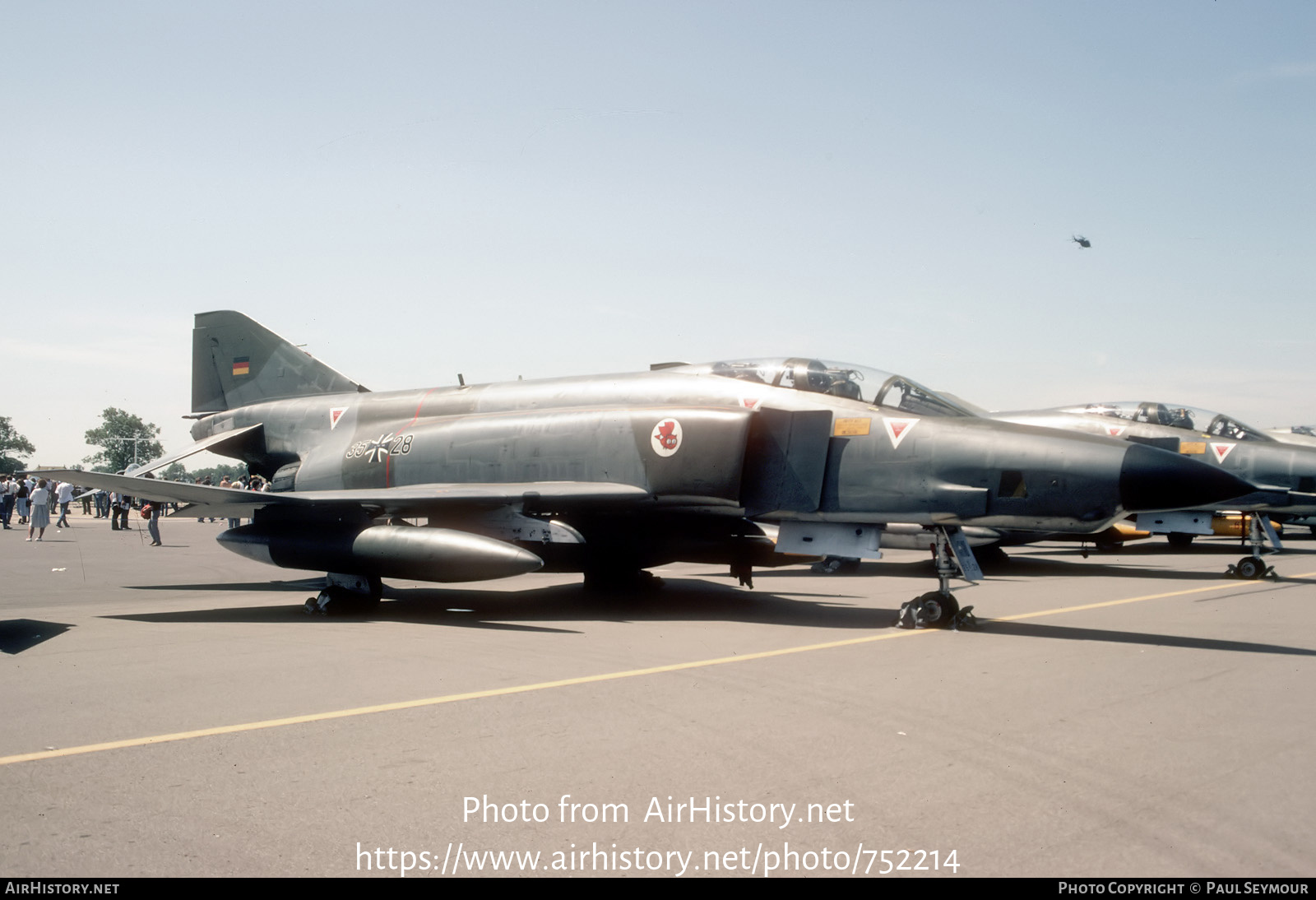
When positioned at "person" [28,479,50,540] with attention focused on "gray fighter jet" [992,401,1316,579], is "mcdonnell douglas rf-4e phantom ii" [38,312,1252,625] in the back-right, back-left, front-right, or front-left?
front-right

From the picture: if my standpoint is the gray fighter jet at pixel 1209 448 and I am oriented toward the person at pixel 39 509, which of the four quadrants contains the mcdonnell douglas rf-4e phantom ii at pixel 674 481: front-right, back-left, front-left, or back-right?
front-left

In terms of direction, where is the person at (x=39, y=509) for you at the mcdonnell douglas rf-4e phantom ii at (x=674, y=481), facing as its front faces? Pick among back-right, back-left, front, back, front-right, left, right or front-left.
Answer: back

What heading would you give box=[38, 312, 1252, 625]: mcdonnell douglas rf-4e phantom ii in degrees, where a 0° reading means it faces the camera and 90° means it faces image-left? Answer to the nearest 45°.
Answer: approximately 315°

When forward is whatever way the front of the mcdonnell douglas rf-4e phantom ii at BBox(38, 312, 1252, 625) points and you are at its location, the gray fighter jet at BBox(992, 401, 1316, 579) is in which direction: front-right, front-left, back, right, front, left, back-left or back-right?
left
